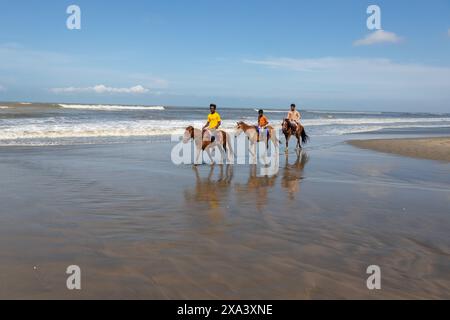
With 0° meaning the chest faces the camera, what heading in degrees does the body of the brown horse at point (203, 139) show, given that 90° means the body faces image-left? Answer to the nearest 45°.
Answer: approximately 45°
